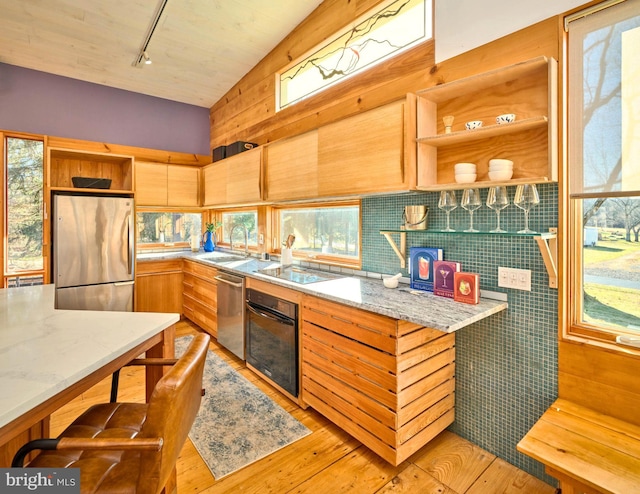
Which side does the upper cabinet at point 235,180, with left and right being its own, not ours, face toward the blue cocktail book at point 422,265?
left

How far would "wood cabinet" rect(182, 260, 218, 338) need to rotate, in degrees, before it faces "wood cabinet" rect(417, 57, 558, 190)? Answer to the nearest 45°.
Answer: approximately 90° to its left

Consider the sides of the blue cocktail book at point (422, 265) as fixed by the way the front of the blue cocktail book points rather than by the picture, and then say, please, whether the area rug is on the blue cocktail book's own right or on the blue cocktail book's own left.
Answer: on the blue cocktail book's own right

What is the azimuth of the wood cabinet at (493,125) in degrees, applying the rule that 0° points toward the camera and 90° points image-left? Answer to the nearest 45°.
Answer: approximately 45°

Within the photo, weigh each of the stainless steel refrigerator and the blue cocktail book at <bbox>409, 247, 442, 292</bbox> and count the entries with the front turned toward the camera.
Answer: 2

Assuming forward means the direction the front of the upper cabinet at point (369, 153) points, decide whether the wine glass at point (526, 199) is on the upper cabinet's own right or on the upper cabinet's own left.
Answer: on the upper cabinet's own left

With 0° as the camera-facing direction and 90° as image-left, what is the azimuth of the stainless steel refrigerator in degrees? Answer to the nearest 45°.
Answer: approximately 0°

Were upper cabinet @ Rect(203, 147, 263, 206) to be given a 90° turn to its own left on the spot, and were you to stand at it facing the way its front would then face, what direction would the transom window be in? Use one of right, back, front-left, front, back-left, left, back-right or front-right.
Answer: front

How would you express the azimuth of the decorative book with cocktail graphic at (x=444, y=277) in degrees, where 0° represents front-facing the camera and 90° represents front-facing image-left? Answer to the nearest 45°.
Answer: approximately 45°

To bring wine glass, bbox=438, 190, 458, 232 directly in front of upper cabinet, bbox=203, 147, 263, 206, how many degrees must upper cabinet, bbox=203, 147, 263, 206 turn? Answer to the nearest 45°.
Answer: approximately 90° to its left

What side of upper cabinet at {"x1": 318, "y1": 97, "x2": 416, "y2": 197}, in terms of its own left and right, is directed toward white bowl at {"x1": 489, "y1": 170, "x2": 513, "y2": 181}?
left

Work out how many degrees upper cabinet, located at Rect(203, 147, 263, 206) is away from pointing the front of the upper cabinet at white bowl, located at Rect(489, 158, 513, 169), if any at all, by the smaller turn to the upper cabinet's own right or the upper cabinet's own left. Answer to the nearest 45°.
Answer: approximately 90° to the upper cabinet's own left
